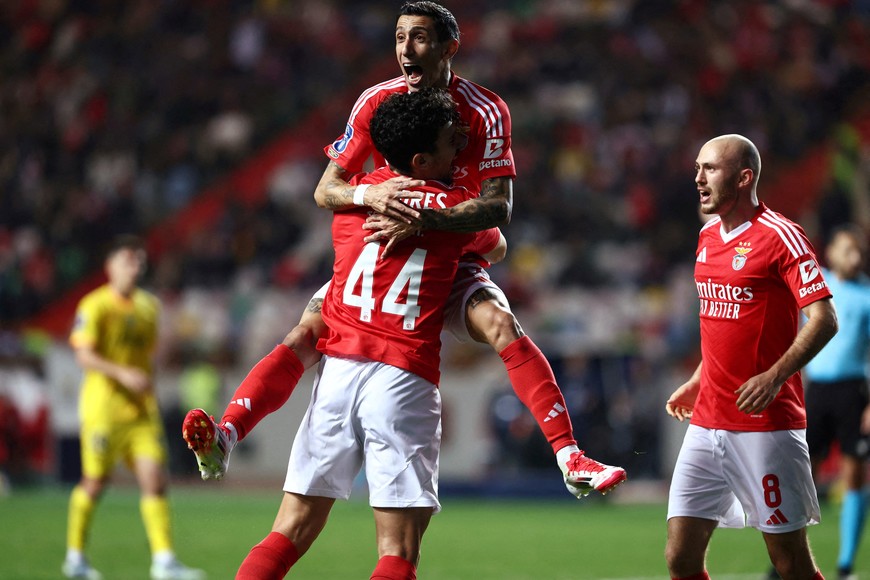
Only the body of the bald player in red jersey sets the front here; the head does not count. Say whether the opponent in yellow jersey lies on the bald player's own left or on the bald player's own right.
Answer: on the bald player's own right

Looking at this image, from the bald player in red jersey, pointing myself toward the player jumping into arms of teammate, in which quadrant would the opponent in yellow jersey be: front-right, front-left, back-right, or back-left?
front-right

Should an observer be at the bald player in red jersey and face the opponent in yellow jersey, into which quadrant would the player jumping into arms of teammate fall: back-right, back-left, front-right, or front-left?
front-left

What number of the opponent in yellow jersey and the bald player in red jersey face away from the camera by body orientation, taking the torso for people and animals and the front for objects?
0

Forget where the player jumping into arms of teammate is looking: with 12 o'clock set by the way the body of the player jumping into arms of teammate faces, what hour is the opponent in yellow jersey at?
The opponent in yellow jersey is roughly at 5 o'clock from the player jumping into arms of teammate.

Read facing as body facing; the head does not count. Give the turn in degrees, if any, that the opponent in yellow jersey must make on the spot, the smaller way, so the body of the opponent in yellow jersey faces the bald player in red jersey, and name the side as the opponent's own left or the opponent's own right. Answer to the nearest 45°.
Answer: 0° — they already face them

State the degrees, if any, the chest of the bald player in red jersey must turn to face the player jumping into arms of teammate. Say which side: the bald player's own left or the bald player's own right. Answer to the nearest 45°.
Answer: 0° — they already face them

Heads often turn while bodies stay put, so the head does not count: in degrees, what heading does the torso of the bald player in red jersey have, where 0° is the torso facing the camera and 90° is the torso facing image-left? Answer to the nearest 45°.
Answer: approximately 45°

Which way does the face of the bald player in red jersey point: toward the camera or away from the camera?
toward the camera

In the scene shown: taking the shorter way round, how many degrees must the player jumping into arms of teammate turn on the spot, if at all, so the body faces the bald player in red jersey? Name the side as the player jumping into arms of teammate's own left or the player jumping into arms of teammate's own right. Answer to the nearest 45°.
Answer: approximately 90° to the player jumping into arms of teammate's own left

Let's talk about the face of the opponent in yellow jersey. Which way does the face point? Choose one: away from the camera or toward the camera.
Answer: toward the camera

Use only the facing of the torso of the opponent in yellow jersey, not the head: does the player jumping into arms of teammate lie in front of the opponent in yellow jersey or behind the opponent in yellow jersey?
in front

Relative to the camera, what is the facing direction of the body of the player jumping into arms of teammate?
toward the camera
